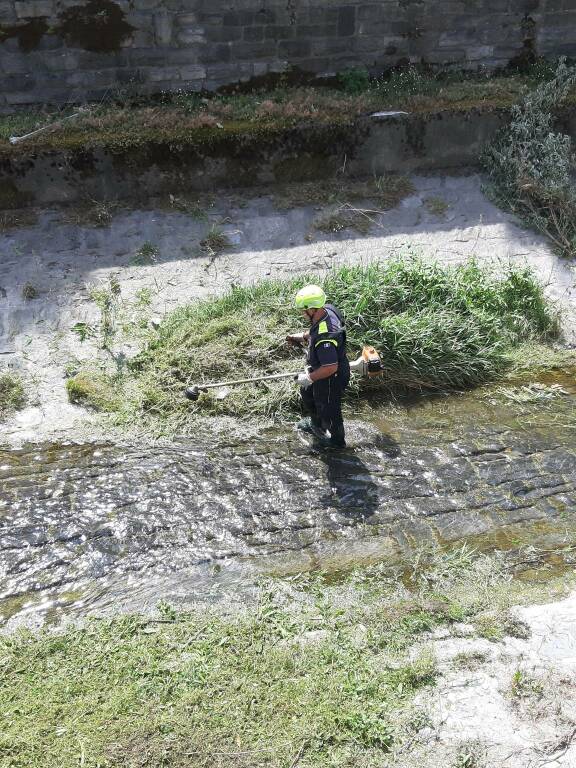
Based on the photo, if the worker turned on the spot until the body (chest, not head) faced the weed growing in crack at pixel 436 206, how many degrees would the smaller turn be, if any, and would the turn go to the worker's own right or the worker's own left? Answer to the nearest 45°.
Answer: approximately 90° to the worker's own right

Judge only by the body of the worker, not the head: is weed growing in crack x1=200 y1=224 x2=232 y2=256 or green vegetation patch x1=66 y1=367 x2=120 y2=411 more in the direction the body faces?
the green vegetation patch

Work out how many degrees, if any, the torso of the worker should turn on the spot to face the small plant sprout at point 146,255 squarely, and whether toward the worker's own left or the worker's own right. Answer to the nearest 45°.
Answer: approximately 45° to the worker's own right

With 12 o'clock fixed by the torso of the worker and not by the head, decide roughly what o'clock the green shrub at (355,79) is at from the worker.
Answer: The green shrub is roughly at 3 o'clock from the worker.

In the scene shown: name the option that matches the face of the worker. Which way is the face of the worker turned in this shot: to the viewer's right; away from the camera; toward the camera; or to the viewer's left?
to the viewer's left

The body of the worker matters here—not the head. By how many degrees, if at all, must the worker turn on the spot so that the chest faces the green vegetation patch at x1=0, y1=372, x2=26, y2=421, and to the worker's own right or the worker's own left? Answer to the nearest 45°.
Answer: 0° — they already face it

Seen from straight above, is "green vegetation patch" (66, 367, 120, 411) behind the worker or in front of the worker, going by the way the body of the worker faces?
in front

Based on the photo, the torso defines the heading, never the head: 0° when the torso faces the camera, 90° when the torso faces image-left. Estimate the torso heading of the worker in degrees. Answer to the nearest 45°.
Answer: approximately 90°
